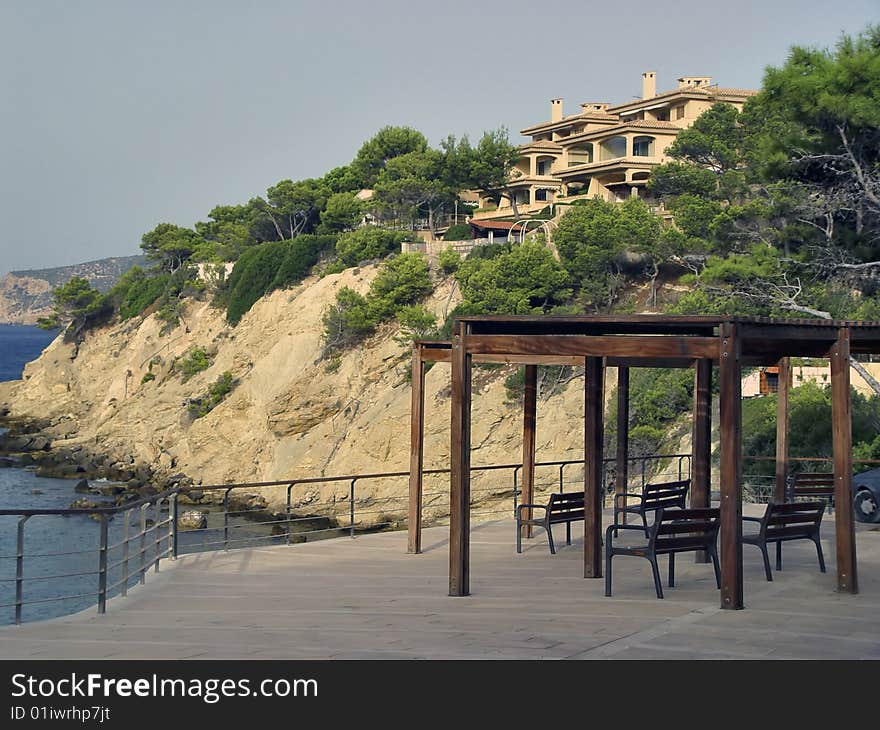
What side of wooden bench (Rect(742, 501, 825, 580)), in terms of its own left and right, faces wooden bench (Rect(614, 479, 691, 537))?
front

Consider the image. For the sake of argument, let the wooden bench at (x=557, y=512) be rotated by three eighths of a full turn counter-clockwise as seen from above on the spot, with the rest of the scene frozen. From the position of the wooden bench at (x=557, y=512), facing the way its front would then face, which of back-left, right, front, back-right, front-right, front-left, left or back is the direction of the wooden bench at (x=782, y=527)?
front-left

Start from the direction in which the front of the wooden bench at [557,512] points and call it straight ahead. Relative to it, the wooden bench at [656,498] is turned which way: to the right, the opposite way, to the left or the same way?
the same way

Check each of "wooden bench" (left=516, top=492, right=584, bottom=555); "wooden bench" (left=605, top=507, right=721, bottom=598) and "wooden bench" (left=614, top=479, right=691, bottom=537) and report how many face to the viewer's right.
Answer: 0

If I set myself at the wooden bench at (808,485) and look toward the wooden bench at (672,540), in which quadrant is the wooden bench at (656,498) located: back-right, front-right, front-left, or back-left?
front-right

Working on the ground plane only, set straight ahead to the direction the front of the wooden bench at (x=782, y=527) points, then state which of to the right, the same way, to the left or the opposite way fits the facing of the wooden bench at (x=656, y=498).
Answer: the same way

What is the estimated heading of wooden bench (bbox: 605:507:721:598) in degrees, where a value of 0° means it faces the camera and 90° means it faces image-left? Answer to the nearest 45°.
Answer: approximately 135°

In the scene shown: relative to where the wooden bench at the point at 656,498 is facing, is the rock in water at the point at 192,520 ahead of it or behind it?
ahead

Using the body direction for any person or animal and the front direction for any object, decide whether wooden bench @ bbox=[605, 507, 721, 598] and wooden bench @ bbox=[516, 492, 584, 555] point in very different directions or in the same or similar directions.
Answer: same or similar directions

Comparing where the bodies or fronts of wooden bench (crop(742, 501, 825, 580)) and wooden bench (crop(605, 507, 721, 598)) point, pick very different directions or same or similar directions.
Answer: same or similar directions
